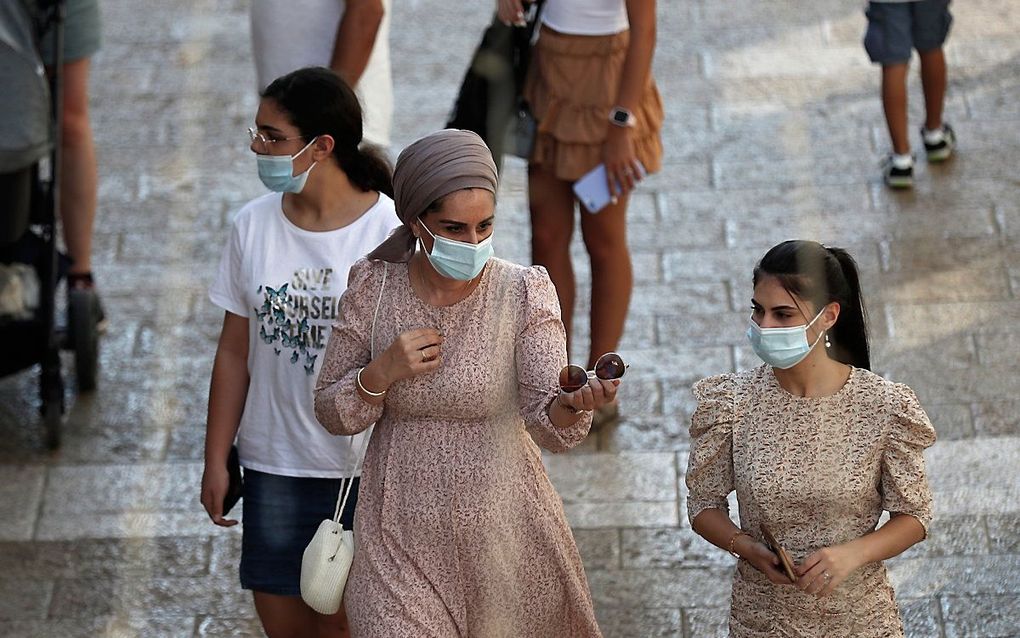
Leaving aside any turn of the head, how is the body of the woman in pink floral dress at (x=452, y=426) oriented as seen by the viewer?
toward the camera

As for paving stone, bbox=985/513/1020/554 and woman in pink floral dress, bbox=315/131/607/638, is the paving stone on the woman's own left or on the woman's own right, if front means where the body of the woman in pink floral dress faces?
on the woman's own left

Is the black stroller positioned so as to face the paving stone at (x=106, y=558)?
yes

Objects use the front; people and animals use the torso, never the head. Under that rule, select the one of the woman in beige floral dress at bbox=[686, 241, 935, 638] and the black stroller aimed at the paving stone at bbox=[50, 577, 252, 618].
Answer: the black stroller

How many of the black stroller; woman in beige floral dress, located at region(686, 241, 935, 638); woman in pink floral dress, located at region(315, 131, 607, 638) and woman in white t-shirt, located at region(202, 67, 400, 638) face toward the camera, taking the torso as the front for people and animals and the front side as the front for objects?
4

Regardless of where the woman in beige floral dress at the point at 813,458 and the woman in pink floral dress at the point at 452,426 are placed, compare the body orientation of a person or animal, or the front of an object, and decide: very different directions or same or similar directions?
same or similar directions

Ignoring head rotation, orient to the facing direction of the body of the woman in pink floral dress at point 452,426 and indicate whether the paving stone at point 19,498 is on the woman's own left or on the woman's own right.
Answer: on the woman's own right

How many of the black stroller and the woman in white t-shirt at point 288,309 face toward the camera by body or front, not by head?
2

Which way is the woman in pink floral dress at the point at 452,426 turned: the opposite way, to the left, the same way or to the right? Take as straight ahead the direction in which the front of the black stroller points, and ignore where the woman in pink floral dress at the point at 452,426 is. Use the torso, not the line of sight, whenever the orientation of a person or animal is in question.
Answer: the same way

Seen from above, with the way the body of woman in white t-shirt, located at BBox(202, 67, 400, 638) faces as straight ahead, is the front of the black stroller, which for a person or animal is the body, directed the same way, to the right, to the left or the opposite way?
the same way

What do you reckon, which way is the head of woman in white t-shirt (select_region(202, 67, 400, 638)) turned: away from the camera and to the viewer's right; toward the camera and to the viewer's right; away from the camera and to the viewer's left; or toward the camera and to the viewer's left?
toward the camera and to the viewer's left

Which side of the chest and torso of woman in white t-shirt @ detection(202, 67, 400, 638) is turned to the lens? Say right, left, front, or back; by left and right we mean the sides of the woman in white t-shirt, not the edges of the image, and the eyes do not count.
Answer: front

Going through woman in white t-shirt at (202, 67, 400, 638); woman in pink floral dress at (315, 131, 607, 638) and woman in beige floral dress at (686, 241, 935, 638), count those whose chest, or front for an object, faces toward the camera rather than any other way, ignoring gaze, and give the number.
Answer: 3

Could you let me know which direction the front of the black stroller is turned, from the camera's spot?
facing the viewer

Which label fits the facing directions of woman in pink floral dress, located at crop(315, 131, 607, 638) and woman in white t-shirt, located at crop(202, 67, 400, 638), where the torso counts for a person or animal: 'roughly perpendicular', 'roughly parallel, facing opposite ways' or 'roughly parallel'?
roughly parallel
